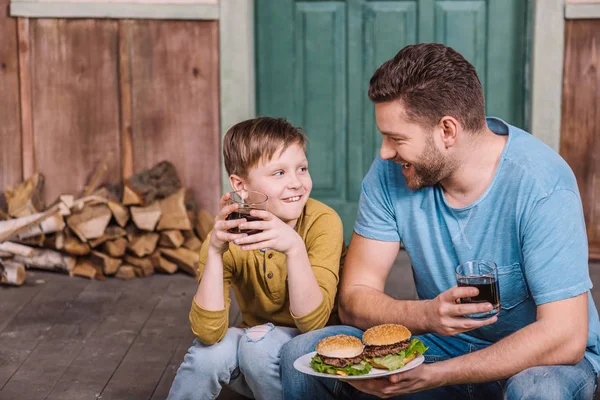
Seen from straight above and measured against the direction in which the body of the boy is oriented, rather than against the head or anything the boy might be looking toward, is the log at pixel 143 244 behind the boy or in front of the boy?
behind

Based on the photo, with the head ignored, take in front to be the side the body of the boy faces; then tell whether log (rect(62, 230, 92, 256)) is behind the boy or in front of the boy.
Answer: behind

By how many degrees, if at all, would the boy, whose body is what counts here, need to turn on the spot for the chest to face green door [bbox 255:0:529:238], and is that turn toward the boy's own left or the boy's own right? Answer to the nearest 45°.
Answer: approximately 180°

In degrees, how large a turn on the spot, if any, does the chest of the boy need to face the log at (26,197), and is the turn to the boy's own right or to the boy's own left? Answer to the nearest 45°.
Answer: approximately 135° to the boy's own right

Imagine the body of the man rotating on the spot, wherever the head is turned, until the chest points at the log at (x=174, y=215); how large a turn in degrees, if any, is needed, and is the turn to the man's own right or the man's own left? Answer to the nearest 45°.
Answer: approximately 90° to the man's own right

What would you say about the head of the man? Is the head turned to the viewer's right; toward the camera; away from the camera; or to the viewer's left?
to the viewer's left

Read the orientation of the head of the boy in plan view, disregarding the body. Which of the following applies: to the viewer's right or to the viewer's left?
to the viewer's right

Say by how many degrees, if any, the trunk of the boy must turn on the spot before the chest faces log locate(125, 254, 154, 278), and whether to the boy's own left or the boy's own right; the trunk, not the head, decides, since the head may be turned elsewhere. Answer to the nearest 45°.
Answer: approximately 180°

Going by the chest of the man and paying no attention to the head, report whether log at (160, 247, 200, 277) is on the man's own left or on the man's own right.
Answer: on the man's own right

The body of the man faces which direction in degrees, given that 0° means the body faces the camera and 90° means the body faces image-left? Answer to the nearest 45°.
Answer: approximately 45°
